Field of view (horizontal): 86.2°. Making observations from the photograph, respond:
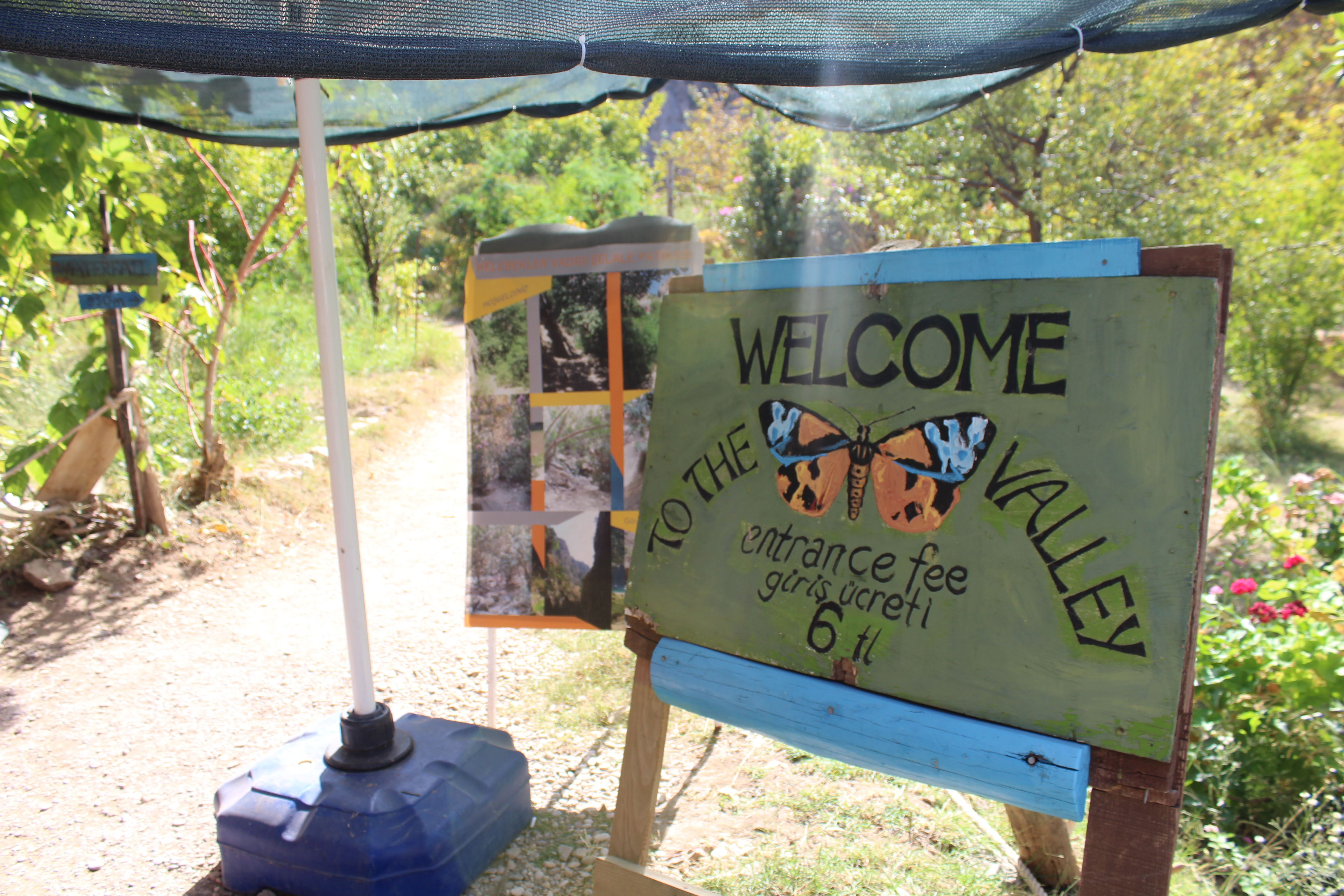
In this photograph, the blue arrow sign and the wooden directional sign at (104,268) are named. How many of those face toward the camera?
2

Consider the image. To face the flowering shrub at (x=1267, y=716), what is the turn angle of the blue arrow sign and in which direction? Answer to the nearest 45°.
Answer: approximately 45° to its left

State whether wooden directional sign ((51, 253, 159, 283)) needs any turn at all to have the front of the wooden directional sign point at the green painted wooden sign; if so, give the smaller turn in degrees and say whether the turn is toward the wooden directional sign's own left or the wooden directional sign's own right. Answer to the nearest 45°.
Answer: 0° — it already faces it

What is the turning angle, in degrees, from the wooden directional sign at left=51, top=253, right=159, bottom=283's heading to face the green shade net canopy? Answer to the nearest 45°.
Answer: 0° — it already faces it

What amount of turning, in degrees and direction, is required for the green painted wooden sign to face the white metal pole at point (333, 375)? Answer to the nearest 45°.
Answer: approximately 45° to its right

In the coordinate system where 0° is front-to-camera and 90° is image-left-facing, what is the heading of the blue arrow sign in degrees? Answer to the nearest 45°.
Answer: approximately 0°

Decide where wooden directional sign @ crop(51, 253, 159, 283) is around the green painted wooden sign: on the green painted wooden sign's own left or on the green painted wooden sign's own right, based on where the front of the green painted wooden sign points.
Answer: on the green painted wooden sign's own right
